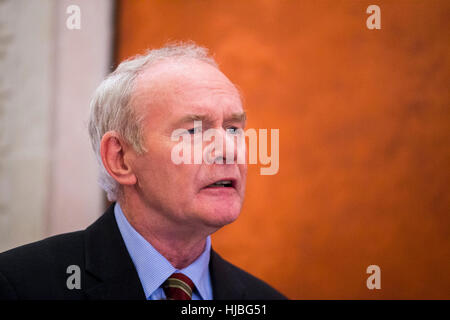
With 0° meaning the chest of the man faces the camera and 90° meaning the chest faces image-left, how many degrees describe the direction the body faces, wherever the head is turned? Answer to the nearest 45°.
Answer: approximately 315°
